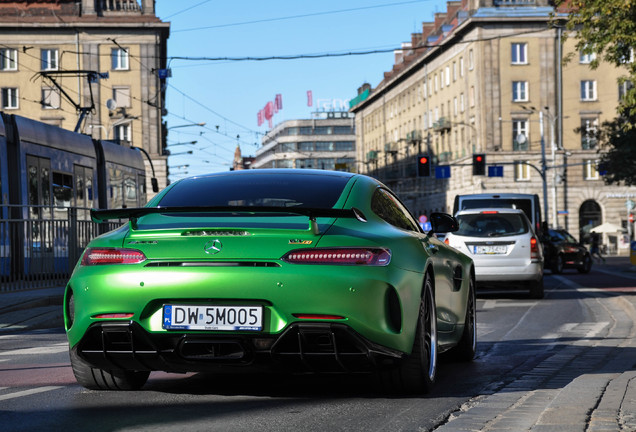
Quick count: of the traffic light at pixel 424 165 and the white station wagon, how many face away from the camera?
1

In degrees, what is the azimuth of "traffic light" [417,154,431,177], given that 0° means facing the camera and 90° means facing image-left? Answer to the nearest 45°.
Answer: approximately 0°

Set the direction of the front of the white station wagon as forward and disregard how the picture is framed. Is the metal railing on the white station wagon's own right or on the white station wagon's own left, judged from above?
on the white station wagon's own left

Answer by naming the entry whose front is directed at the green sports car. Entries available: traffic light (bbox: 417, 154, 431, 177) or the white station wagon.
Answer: the traffic light

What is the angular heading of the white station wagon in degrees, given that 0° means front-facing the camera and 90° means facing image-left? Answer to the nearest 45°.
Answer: approximately 180°

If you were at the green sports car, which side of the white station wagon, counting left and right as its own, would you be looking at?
back

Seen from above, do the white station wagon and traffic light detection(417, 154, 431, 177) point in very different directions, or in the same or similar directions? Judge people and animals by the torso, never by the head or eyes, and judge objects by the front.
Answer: very different directions

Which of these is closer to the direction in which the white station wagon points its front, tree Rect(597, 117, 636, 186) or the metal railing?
the tree

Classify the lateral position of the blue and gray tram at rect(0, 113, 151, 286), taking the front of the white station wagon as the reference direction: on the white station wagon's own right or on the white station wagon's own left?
on the white station wagon's own left
